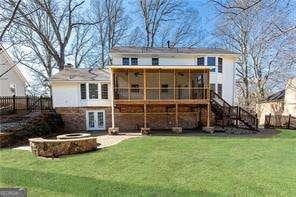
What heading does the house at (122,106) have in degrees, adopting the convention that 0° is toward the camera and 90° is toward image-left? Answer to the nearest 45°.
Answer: approximately 180°

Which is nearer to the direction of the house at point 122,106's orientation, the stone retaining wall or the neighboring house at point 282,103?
the neighboring house

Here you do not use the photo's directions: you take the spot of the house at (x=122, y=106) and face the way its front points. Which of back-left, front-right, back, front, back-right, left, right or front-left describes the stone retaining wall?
back

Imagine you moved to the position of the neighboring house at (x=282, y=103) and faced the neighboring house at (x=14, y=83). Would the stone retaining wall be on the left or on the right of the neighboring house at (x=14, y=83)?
left

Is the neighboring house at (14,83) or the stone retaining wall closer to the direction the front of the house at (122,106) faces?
the neighboring house

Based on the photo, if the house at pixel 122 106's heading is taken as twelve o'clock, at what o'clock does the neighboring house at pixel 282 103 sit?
The neighboring house is roughly at 2 o'clock from the house.

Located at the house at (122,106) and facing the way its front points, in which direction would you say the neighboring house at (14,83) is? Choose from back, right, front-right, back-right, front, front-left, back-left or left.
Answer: front-left

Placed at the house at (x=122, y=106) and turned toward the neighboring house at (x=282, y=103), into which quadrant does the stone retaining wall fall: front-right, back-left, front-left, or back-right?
back-right
